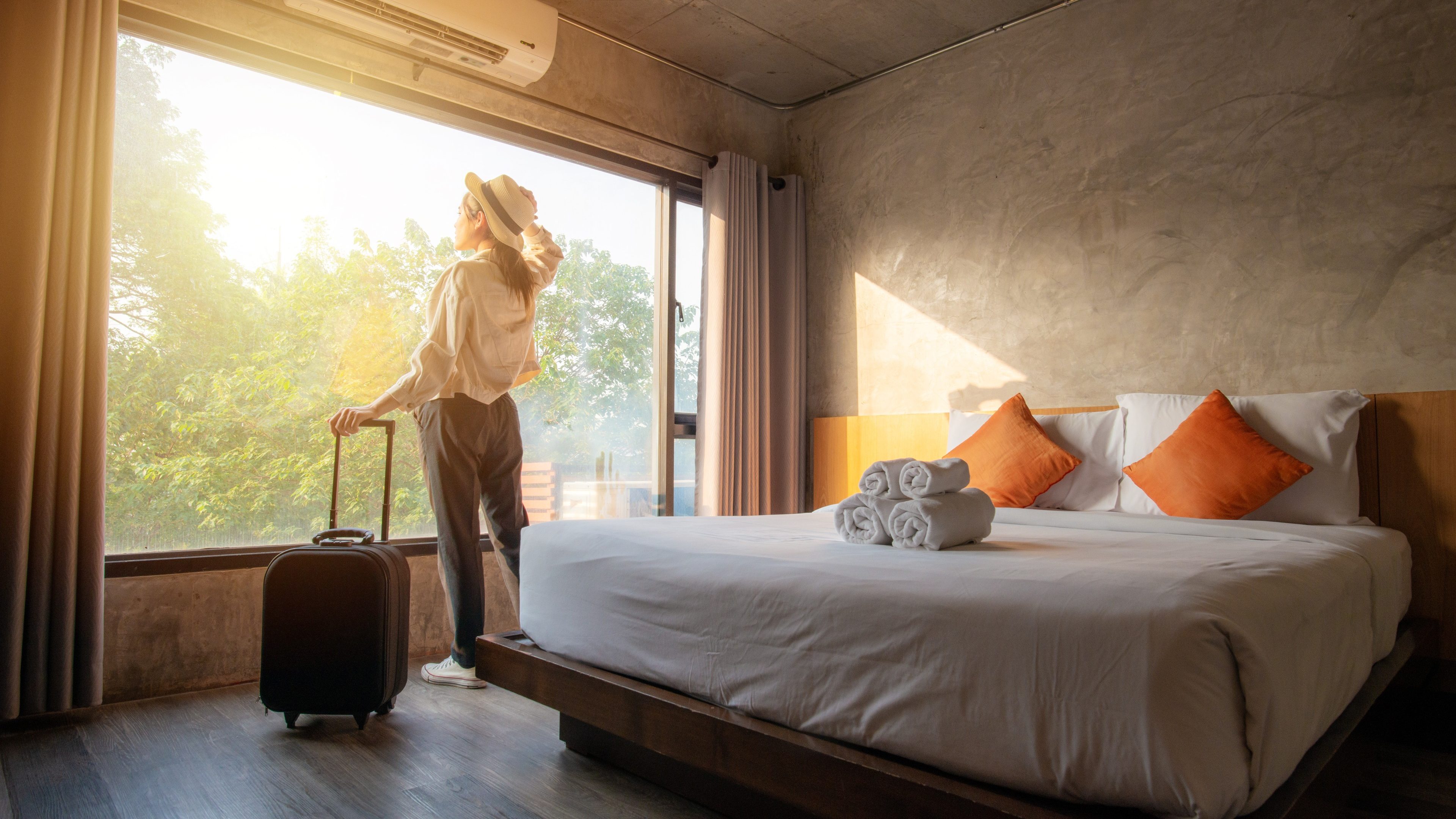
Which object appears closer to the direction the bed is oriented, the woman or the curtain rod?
the woman

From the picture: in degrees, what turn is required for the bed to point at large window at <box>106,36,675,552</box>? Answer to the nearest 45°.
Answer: approximately 45° to its right

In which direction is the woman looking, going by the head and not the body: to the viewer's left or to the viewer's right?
to the viewer's left

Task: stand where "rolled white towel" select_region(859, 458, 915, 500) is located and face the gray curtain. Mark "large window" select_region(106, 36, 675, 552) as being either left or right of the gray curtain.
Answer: left

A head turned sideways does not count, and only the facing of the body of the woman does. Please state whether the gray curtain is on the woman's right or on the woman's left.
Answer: on the woman's right

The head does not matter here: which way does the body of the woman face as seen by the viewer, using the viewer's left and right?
facing away from the viewer and to the left of the viewer

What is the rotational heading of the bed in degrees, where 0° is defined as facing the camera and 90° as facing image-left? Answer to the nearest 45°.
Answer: approximately 45°
